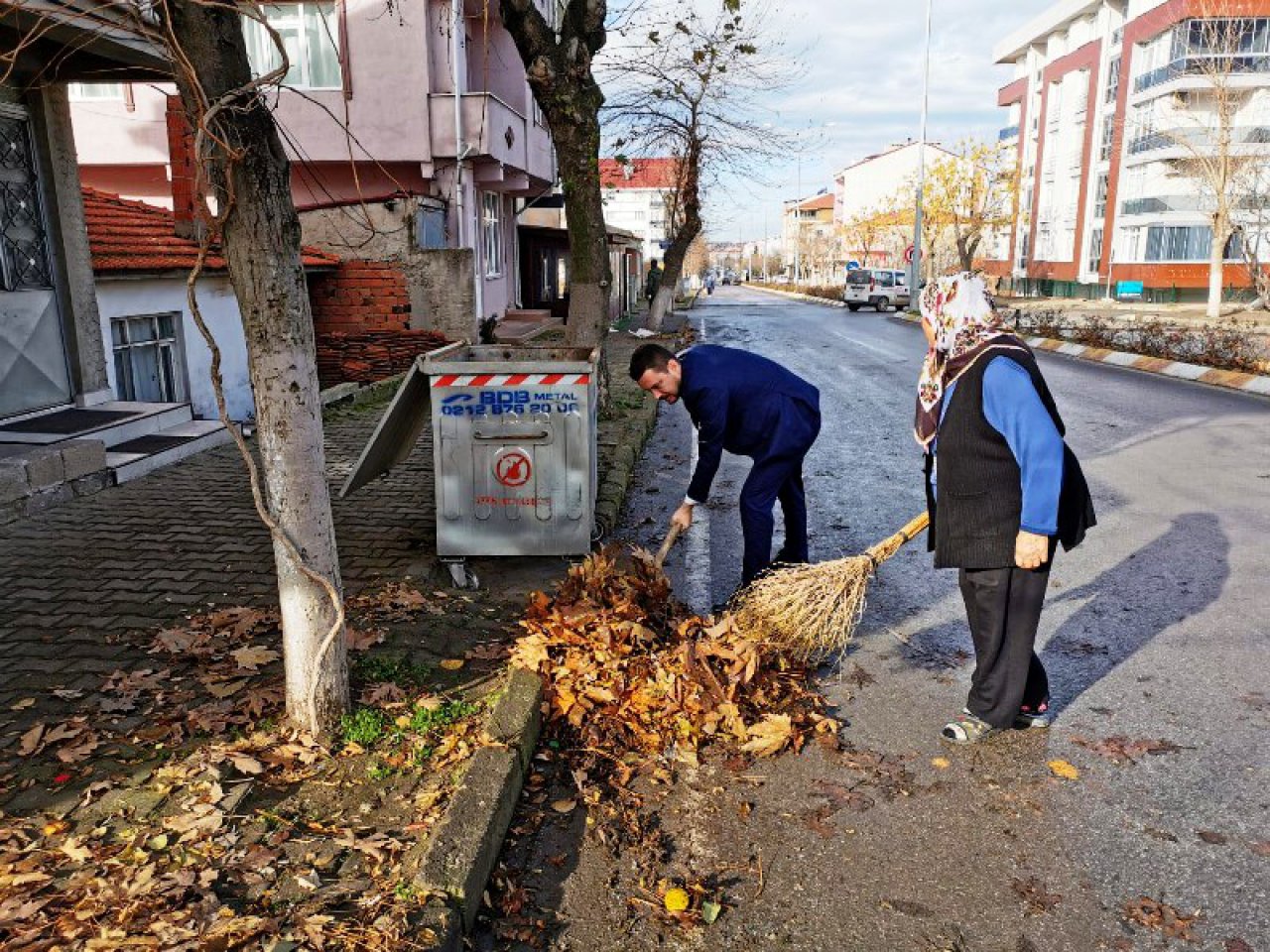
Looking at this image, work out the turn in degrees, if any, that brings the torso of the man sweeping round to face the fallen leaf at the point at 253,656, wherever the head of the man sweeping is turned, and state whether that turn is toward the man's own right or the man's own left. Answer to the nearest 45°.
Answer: approximately 45° to the man's own left

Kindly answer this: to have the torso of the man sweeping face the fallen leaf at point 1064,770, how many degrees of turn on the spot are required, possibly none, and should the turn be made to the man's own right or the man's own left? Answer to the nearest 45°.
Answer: approximately 135° to the man's own left

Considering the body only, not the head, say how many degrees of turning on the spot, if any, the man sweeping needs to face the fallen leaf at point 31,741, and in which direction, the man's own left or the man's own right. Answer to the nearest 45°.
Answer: approximately 45° to the man's own left

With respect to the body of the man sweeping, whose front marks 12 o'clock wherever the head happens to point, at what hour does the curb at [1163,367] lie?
The curb is roughly at 4 o'clock from the man sweeping.

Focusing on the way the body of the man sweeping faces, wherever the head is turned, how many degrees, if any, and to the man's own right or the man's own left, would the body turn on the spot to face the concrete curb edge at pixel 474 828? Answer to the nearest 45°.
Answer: approximately 90° to the man's own left

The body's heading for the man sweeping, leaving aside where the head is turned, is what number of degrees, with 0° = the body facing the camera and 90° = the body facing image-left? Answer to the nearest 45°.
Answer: approximately 90°

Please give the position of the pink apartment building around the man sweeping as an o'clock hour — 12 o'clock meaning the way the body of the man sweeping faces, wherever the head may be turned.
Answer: The pink apartment building is roughly at 2 o'clock from the man sweeping.

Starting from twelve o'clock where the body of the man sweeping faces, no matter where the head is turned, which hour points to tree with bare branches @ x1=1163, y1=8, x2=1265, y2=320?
The tree with bare branches is roughly at 4 o'clock from the man sweeping.

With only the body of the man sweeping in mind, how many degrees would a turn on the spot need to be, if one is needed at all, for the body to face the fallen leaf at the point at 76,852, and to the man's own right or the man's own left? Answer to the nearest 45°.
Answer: approximately 45° to the man's own left

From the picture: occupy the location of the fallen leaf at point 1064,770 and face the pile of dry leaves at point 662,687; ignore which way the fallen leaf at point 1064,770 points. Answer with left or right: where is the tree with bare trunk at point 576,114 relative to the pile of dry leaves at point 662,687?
right

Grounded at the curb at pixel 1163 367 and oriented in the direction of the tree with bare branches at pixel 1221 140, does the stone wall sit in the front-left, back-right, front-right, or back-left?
back-left

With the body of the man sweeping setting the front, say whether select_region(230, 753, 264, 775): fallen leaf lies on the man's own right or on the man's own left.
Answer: on the man's own left
